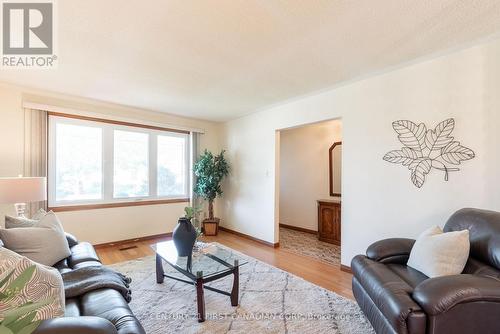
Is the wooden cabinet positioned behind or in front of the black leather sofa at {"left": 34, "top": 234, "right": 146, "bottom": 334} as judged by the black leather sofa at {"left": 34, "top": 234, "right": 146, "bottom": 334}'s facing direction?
in front

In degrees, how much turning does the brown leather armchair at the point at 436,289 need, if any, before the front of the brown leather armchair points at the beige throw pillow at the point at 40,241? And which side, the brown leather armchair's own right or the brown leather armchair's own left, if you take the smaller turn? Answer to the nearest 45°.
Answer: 0° — it already faces it

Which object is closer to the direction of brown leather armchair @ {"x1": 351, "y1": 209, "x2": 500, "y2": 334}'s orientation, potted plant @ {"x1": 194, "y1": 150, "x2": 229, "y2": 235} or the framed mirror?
the potted plant

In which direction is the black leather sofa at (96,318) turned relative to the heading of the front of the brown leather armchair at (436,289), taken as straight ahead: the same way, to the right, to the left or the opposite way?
the opposite way

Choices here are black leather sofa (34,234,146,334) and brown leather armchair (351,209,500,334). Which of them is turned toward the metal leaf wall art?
black leather sofa (34,234,146,334)

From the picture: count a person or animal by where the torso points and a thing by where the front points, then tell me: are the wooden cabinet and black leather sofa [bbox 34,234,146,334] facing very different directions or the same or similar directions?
very different directions

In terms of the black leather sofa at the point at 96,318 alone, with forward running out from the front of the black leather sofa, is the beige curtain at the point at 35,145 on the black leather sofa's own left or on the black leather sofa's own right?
on the black leather sofa's own left

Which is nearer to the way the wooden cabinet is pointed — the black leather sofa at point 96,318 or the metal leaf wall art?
the black leather sofa

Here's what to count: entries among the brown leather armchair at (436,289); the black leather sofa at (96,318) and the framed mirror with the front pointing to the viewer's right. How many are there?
1

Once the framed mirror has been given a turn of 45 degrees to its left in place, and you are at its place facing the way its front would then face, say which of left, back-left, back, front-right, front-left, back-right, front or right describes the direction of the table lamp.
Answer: front-right

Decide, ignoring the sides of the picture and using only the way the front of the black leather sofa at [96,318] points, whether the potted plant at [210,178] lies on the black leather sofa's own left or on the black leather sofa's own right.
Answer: on the black leather sofa's own left

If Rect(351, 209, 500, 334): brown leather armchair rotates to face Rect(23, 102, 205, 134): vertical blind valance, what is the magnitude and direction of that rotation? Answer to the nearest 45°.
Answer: approximately 45° to its right

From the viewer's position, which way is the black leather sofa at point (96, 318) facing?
facing to the right of the viewer

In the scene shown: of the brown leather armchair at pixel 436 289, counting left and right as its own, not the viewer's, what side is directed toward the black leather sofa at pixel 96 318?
front

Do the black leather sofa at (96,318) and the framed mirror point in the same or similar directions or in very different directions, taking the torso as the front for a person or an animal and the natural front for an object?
very different directions

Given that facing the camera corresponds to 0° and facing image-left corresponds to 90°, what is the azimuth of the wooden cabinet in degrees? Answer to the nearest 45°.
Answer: approximately 45°
